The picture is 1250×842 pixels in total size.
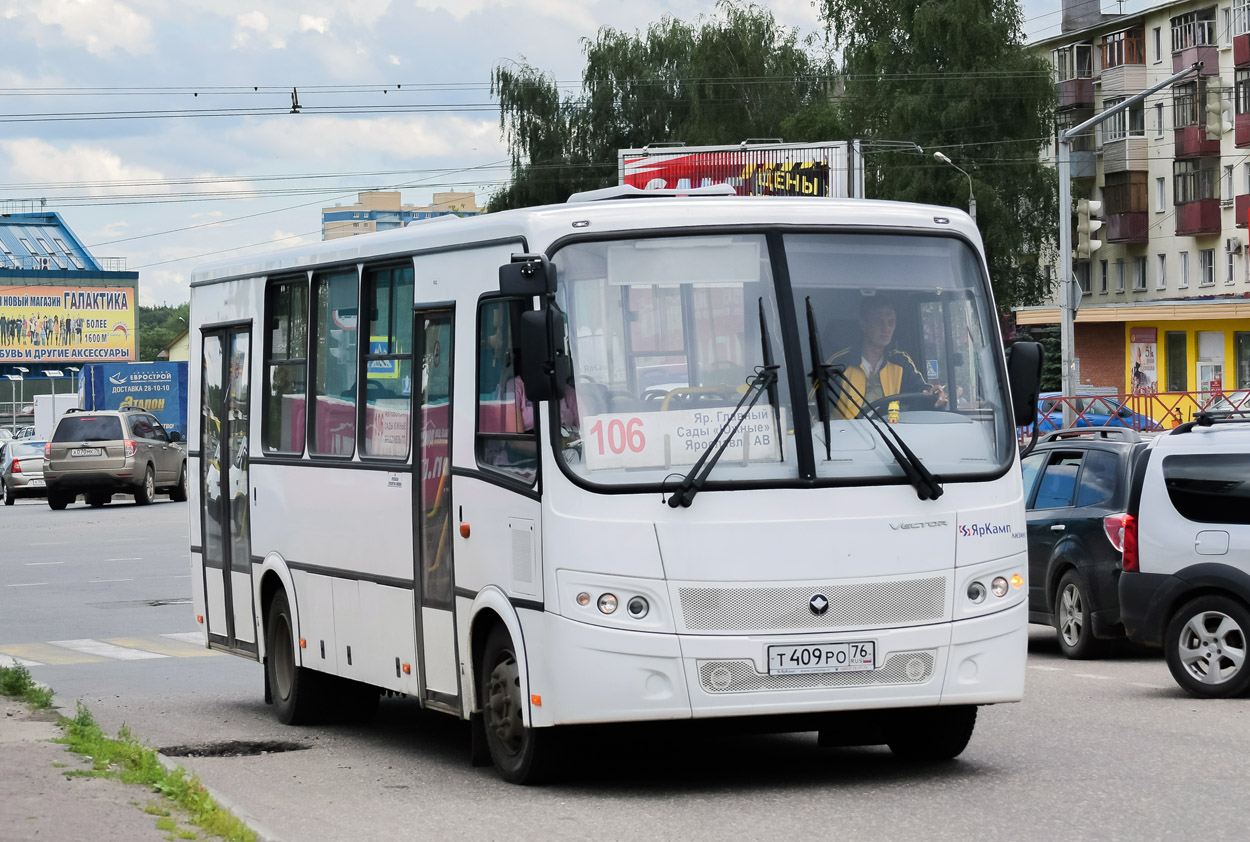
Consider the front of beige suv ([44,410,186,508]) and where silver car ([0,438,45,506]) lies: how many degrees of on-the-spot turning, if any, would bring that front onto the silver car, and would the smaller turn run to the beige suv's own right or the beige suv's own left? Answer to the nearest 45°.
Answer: approximately 45° to the beige suv's own left

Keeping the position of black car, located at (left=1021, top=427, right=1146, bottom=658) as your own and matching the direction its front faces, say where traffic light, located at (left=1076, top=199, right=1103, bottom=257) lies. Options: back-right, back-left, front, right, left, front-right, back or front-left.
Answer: front-right

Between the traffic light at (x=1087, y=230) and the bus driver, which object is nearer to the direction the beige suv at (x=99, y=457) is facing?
the traffic light

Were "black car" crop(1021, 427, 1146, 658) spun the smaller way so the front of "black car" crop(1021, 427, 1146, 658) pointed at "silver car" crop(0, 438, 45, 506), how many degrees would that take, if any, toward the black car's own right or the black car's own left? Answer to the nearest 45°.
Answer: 0° — it already faces it

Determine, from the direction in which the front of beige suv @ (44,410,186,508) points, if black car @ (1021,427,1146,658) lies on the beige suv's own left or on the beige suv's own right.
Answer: on the beige suv's own right

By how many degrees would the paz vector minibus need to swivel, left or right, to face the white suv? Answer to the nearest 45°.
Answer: approximately 90° to its left

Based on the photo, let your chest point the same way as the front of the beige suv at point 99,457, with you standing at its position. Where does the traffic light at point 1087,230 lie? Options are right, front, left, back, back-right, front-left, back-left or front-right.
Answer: right

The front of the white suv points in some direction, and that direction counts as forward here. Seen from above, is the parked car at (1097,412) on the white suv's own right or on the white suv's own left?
on the white suv's own left

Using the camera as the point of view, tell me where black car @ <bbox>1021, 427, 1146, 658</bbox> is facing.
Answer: facing away from the viewer and to the left of the viewer
